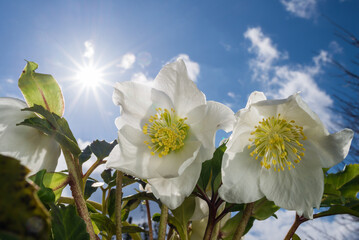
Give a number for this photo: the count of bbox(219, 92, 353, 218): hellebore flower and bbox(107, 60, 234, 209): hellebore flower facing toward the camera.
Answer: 2

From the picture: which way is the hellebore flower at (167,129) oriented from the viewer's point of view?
toward the camera

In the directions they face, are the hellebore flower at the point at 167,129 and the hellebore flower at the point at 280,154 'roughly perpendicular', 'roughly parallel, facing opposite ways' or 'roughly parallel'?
roughly parallel

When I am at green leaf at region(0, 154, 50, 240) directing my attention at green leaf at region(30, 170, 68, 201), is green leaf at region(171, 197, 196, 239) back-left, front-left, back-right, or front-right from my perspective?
front-right

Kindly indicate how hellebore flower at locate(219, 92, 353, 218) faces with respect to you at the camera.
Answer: facing the viewer
